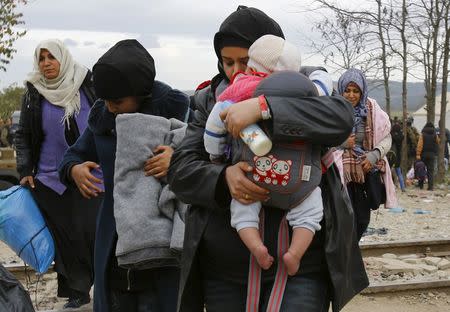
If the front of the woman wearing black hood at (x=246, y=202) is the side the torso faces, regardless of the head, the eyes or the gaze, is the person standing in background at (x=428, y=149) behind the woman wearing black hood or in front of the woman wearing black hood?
behind

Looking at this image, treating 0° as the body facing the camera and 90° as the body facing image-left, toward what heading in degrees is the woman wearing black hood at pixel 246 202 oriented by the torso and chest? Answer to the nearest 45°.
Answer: approximately 0°

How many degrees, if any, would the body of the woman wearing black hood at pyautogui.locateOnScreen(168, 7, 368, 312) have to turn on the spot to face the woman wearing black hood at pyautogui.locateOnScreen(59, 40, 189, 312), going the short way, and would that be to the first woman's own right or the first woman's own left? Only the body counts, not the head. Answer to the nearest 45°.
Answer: approximately 135° to the first woman's own right

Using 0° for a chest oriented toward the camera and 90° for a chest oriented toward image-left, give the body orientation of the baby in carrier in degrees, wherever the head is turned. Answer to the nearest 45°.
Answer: approximately 180°

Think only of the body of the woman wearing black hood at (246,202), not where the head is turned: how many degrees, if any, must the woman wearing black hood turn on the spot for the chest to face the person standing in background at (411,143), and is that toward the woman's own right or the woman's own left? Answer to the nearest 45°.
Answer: approximately 180°

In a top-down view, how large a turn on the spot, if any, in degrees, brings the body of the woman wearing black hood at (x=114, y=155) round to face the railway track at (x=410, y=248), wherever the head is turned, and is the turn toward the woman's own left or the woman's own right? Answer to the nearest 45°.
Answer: approximately 135° to the woman's own left

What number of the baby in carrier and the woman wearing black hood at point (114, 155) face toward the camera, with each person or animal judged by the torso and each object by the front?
1

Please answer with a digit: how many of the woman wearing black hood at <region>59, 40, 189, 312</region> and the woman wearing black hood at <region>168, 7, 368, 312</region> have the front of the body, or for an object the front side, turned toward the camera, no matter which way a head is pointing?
2

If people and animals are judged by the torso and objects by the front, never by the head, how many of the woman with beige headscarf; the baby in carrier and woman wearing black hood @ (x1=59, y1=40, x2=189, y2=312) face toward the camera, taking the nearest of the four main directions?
2

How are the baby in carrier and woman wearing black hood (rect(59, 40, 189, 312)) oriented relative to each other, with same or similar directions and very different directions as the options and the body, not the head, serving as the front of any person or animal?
very different directions

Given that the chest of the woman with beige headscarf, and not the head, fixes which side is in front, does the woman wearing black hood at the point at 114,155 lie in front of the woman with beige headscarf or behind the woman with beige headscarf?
in front
